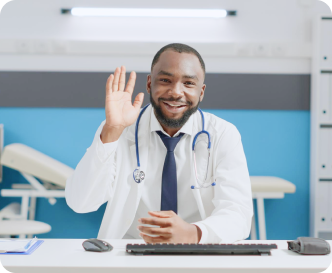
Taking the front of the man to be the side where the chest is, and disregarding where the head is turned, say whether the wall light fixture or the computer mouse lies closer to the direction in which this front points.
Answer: the computer mouse

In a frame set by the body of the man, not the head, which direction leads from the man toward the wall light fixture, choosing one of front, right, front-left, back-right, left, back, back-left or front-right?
back

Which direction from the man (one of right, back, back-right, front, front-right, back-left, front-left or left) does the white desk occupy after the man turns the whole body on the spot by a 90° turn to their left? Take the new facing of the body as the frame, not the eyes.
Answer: right

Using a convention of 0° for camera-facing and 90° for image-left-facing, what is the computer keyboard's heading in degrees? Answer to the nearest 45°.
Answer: approximately 180°

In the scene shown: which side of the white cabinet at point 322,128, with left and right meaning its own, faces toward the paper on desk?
front

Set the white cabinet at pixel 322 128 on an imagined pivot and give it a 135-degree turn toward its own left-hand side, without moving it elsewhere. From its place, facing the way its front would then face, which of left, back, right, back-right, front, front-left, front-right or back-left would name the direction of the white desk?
back-right

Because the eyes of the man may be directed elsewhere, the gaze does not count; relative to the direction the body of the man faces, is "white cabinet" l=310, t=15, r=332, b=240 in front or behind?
behind

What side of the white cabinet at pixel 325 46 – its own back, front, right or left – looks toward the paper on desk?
front

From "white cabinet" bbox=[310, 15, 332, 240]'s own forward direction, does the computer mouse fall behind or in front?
in front

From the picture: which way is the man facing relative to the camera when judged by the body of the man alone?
toward the camera

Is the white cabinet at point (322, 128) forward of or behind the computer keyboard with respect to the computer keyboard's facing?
forward
